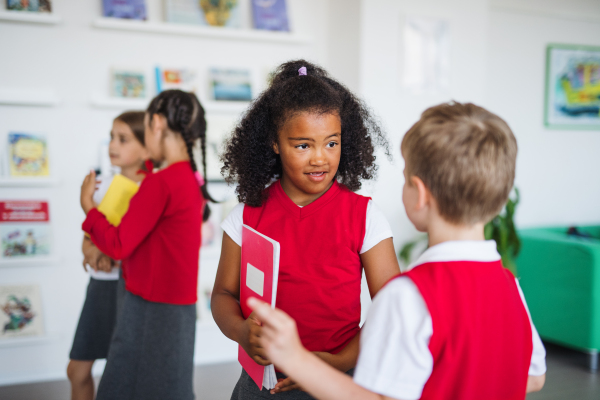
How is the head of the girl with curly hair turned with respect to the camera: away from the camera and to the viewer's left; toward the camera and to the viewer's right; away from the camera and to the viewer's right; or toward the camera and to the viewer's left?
toward the camera and to the viewer's right

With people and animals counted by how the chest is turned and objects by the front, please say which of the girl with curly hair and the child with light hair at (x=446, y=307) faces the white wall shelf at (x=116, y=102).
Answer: the child with light hair

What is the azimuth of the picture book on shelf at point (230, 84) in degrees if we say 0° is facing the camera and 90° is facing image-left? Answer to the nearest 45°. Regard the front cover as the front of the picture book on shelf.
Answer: approximately 0°

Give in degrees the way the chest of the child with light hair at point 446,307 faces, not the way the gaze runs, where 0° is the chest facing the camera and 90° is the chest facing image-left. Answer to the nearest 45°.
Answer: approximately 135°

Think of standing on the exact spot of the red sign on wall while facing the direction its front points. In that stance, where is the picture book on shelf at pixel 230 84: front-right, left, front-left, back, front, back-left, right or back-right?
left

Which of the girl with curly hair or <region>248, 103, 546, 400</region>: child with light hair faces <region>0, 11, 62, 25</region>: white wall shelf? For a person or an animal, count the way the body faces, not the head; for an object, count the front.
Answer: the child with light hair

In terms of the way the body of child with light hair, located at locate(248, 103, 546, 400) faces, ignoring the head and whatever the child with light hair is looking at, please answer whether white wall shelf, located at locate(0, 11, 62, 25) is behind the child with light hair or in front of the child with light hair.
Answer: in front

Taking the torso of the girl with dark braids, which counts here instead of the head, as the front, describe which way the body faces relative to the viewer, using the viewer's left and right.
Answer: facing away from the viewer and to the left of the viewer

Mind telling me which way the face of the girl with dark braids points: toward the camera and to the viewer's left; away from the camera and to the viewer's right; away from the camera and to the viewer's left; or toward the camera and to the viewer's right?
away from the camera and to the viewer's left

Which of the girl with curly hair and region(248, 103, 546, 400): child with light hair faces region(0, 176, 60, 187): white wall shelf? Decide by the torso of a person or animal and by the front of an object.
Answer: the child with light hair
